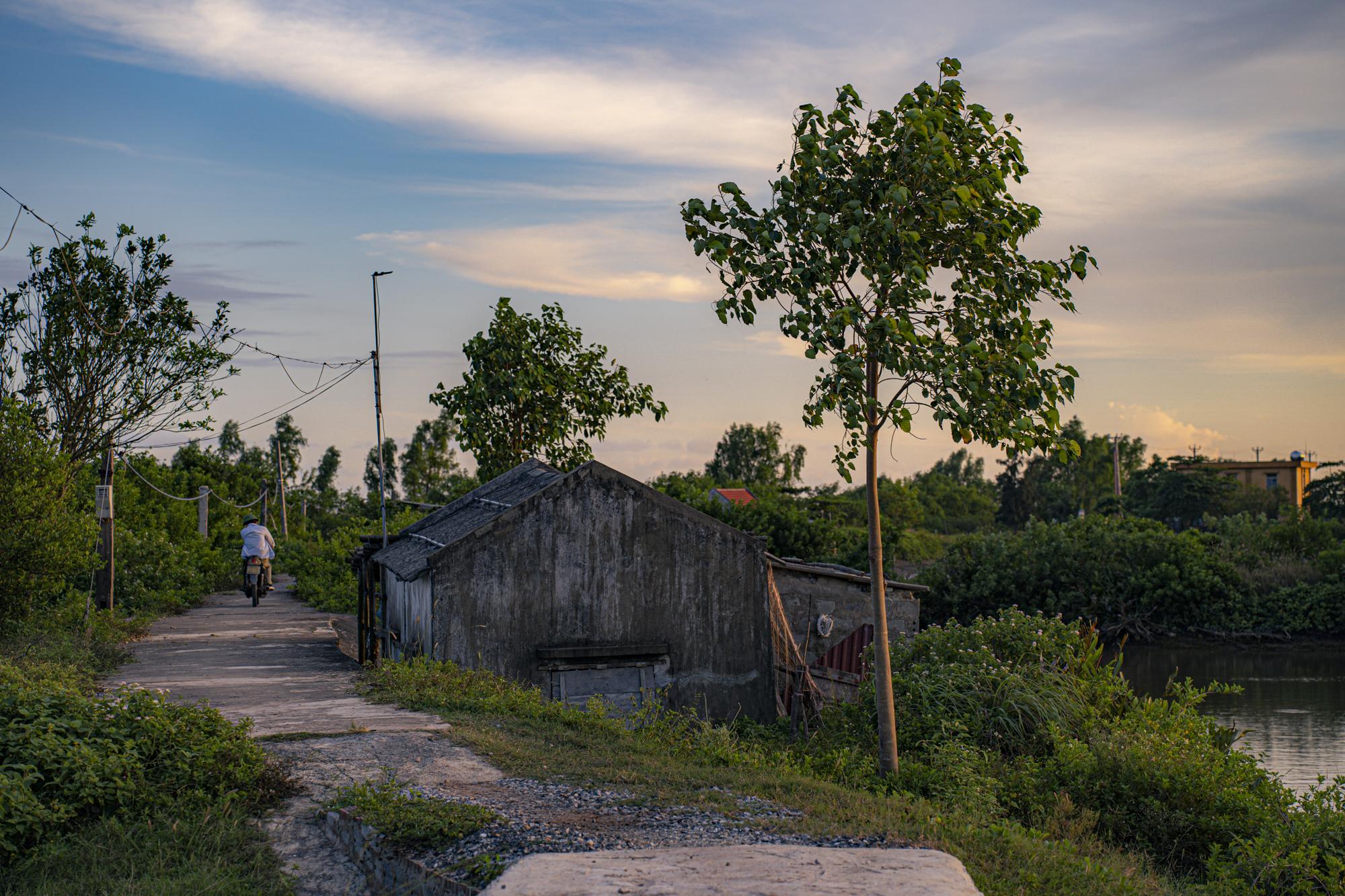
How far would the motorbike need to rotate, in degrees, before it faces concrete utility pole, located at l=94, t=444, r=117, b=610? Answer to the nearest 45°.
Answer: approximately 135° to its left

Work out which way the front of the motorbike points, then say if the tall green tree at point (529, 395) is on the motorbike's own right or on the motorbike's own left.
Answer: on the motorbike's own right

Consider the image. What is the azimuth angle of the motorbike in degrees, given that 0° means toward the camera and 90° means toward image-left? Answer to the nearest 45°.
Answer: approximately 180°

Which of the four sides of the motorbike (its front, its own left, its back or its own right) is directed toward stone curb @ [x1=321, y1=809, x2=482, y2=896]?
back

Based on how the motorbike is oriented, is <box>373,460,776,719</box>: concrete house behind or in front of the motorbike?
behind
